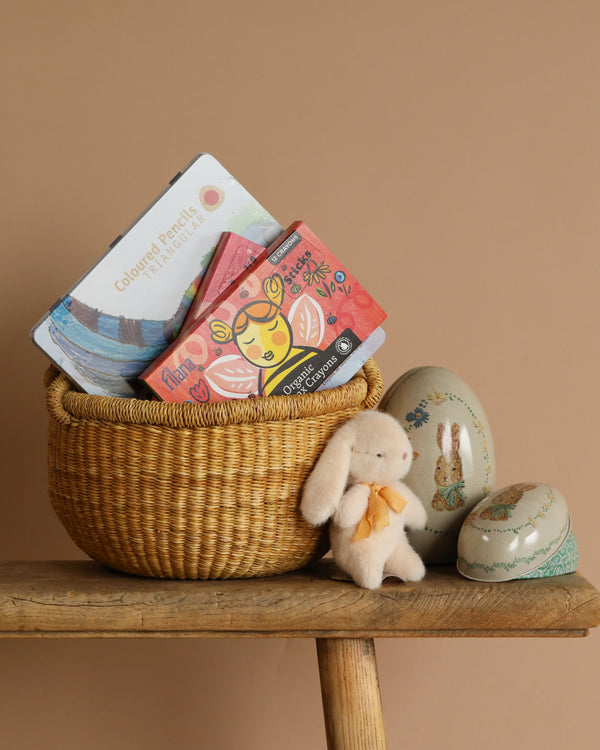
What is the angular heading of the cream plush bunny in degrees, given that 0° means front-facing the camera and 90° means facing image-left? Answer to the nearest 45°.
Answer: approximately 315°
